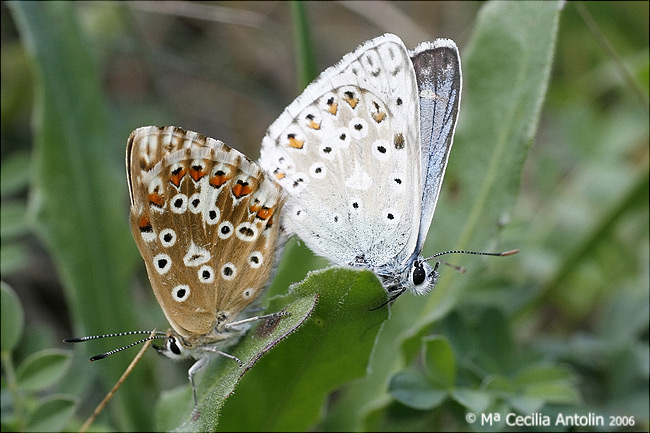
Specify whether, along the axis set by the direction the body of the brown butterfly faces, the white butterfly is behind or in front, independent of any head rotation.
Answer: behind

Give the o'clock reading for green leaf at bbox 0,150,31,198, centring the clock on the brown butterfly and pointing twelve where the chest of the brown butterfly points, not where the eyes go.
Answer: The green leaf is roughly at 2 o'clock from the brown butterfly.

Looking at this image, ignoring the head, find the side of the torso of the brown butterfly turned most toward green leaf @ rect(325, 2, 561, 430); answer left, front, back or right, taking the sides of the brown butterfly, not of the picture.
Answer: back

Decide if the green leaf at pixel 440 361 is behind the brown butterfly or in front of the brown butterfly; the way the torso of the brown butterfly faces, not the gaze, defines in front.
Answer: behind

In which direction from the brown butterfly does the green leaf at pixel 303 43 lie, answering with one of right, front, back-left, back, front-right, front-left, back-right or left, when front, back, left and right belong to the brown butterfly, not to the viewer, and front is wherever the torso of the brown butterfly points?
back-right

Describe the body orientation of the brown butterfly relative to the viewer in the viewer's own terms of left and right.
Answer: facing to the left of the viewer

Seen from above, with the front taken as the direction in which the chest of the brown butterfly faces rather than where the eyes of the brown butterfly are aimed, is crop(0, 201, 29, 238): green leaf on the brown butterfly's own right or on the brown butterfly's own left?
on the brown butterfly's own right
